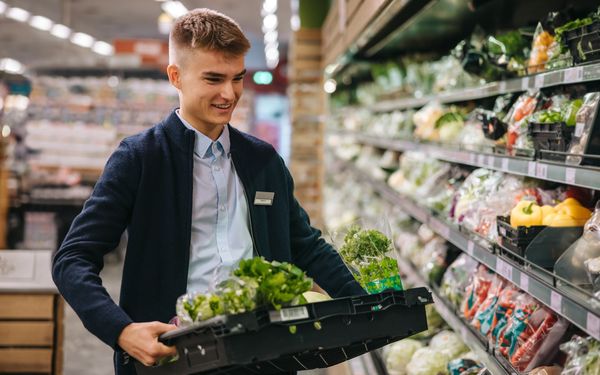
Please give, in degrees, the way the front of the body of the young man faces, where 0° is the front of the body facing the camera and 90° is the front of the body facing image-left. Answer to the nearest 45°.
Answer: approximately 315°

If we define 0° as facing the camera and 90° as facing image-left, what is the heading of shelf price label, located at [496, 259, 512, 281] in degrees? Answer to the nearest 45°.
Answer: approximately 45°

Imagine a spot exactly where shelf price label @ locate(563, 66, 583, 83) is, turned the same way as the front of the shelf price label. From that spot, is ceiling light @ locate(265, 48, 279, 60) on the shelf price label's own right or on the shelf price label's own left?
on the shelf price label's own right

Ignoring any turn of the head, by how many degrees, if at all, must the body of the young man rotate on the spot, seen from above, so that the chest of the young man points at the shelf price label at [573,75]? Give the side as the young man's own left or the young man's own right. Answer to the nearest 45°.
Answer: approximately 45° to the young man's own left

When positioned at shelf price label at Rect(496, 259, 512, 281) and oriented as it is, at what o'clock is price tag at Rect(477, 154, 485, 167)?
The price tag is roughly at 4 o'clock from the shelf price label.

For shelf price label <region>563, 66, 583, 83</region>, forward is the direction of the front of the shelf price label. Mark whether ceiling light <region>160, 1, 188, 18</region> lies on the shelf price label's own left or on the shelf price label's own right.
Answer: on the shelf price label's own right

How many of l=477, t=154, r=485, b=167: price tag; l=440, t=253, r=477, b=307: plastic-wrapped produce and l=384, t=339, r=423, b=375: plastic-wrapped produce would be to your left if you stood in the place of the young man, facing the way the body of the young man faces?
3

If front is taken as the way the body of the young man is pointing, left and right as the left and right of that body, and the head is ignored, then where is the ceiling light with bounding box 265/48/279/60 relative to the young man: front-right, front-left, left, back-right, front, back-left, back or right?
back-left

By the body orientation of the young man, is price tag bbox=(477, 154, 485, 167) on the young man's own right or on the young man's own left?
on the young man's own left

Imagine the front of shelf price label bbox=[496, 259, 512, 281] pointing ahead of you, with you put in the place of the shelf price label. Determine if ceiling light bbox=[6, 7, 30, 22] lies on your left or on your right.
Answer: on your right
